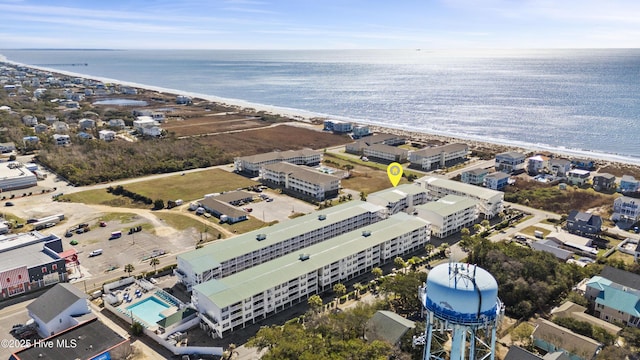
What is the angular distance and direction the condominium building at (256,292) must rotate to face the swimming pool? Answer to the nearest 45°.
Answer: approximately 135° to its right

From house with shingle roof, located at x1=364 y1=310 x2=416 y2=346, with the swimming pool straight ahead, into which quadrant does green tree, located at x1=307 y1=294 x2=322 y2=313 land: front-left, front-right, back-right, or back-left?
front-right

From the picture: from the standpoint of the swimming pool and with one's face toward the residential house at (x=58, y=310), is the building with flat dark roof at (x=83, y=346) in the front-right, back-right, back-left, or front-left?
front-left

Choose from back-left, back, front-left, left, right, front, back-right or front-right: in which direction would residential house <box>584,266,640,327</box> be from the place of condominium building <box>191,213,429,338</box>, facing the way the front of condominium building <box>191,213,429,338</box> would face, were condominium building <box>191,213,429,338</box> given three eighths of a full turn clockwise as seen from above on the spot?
back

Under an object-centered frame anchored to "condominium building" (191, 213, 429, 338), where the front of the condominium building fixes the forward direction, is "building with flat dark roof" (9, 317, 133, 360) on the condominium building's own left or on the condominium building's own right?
on the condominium building's own right

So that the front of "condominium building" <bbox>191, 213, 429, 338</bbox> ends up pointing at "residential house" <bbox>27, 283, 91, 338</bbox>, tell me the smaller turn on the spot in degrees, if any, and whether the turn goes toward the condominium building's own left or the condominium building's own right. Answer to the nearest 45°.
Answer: approximately 135° to the condominium building's own right

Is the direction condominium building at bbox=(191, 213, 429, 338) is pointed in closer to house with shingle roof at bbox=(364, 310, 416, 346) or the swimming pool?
the house with shingle roof

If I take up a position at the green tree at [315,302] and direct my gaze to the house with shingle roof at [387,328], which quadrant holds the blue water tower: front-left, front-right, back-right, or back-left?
front-right

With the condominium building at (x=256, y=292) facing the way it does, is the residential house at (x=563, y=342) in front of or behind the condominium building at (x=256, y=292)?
in front
